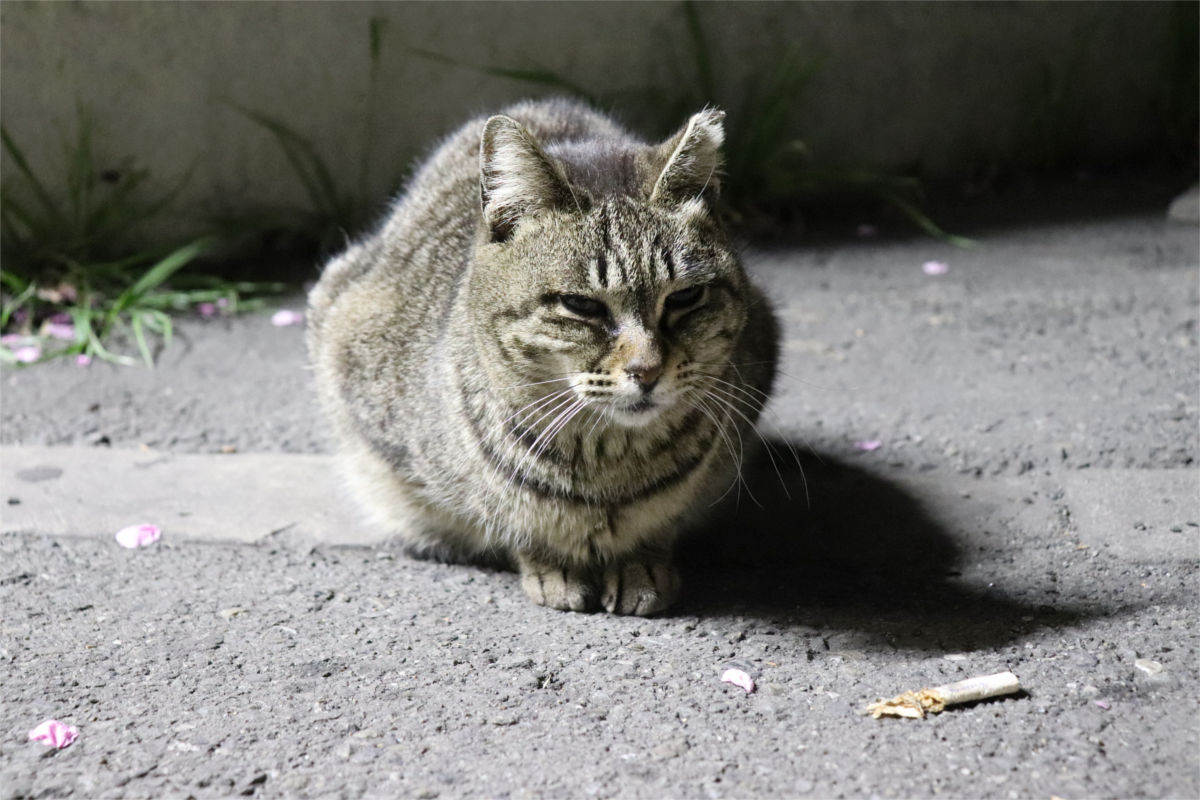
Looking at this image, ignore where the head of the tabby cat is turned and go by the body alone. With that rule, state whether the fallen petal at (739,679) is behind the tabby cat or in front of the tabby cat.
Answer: in front

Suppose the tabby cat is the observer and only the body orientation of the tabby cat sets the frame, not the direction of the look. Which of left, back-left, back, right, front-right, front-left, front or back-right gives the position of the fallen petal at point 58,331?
back

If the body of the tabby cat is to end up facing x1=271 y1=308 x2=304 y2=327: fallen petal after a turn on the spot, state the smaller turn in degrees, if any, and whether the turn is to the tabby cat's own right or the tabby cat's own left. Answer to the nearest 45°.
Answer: approximately 180°

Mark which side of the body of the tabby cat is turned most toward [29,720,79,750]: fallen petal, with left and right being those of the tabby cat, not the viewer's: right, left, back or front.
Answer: right

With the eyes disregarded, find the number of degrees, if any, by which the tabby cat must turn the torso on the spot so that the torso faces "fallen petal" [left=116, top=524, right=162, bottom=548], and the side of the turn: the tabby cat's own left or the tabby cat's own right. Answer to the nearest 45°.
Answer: approximately 135° to the tabby cat's own right

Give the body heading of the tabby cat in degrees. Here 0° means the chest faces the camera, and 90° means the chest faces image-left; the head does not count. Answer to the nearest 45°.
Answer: approximately 315°

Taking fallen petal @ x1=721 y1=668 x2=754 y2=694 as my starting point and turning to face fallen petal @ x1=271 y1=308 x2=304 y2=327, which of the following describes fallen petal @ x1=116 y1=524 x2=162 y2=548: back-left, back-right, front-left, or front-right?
front-left

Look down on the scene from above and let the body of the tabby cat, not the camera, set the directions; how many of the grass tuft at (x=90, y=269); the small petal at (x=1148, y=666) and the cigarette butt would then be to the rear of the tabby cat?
1

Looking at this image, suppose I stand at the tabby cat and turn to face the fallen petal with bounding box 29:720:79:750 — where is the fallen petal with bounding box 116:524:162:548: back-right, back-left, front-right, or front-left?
front-right

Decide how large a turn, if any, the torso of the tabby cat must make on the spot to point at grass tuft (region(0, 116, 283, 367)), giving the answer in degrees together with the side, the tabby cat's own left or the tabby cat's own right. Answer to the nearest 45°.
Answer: approximately 180°

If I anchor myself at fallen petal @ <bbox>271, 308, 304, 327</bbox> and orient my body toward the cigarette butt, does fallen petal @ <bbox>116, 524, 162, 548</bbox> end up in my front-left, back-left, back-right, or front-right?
front-right

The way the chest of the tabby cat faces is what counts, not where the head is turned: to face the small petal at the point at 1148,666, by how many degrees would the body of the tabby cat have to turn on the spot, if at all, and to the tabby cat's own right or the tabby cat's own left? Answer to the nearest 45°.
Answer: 0° — it already faces it
